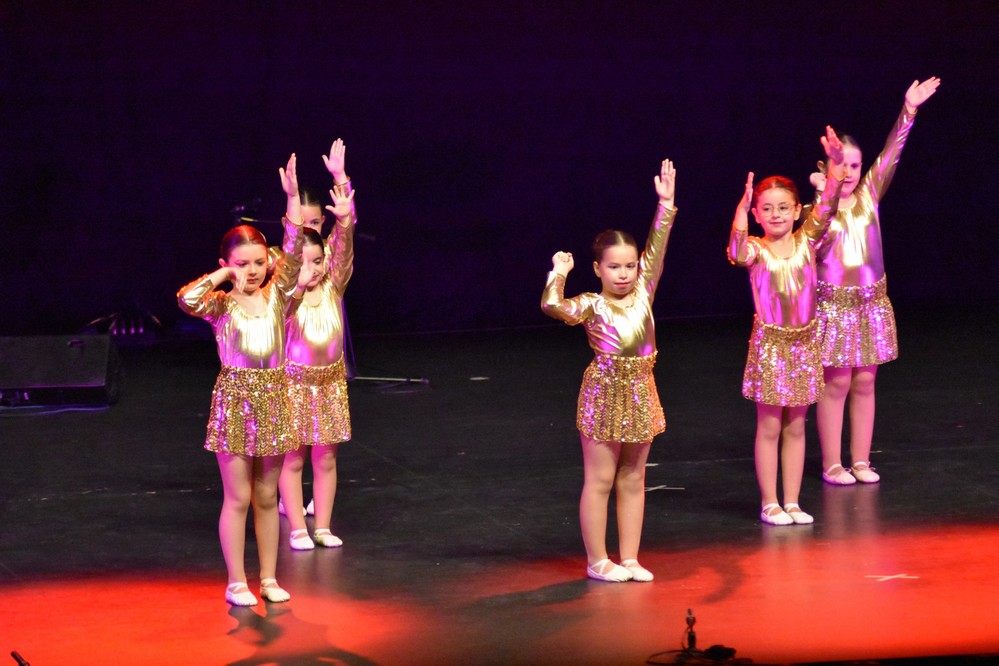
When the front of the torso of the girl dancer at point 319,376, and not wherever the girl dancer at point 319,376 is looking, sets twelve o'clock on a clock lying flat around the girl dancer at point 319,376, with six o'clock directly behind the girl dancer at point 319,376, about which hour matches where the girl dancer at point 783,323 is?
the girl dancer at point 783,323 is roughly at 9 o'clock from the girl dancer at point 319,376.

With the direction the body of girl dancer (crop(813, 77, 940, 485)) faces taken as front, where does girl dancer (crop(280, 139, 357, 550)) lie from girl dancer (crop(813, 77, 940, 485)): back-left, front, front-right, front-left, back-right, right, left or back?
front-right

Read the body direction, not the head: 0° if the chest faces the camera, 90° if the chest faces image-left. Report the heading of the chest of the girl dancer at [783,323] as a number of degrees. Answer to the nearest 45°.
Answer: approximately 0°

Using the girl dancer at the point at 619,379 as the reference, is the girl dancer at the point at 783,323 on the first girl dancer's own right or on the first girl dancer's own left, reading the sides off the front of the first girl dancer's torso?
on the first girl dancer's own left

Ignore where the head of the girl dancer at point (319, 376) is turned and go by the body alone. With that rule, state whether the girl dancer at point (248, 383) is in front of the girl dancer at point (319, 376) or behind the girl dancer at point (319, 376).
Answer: in front

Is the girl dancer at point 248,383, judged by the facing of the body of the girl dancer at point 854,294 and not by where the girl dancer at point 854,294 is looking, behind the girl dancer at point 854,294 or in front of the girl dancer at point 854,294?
in front
